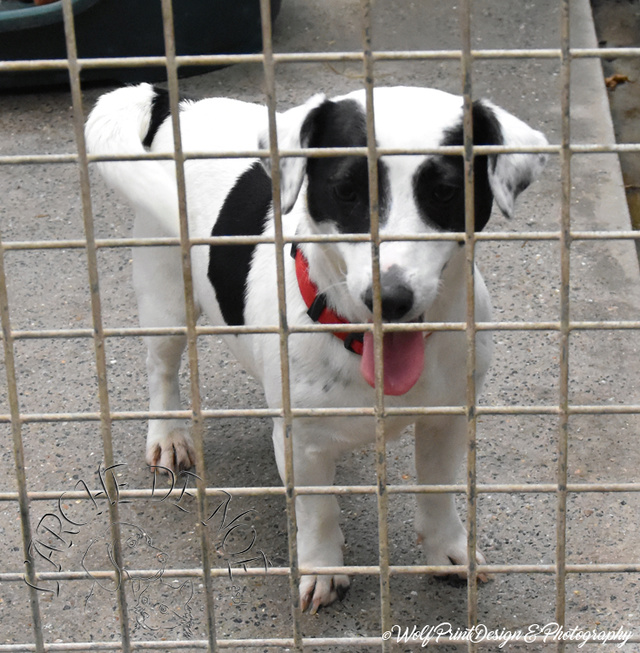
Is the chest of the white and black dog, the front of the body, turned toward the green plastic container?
no

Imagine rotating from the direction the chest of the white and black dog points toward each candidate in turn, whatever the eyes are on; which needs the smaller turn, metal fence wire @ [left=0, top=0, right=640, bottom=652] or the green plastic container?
the metal fence wire

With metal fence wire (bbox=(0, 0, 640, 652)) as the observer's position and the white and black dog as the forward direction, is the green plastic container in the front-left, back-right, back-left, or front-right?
front-left

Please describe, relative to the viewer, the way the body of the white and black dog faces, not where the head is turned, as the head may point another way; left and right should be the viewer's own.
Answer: facing the viewer and to the right of the viewer
